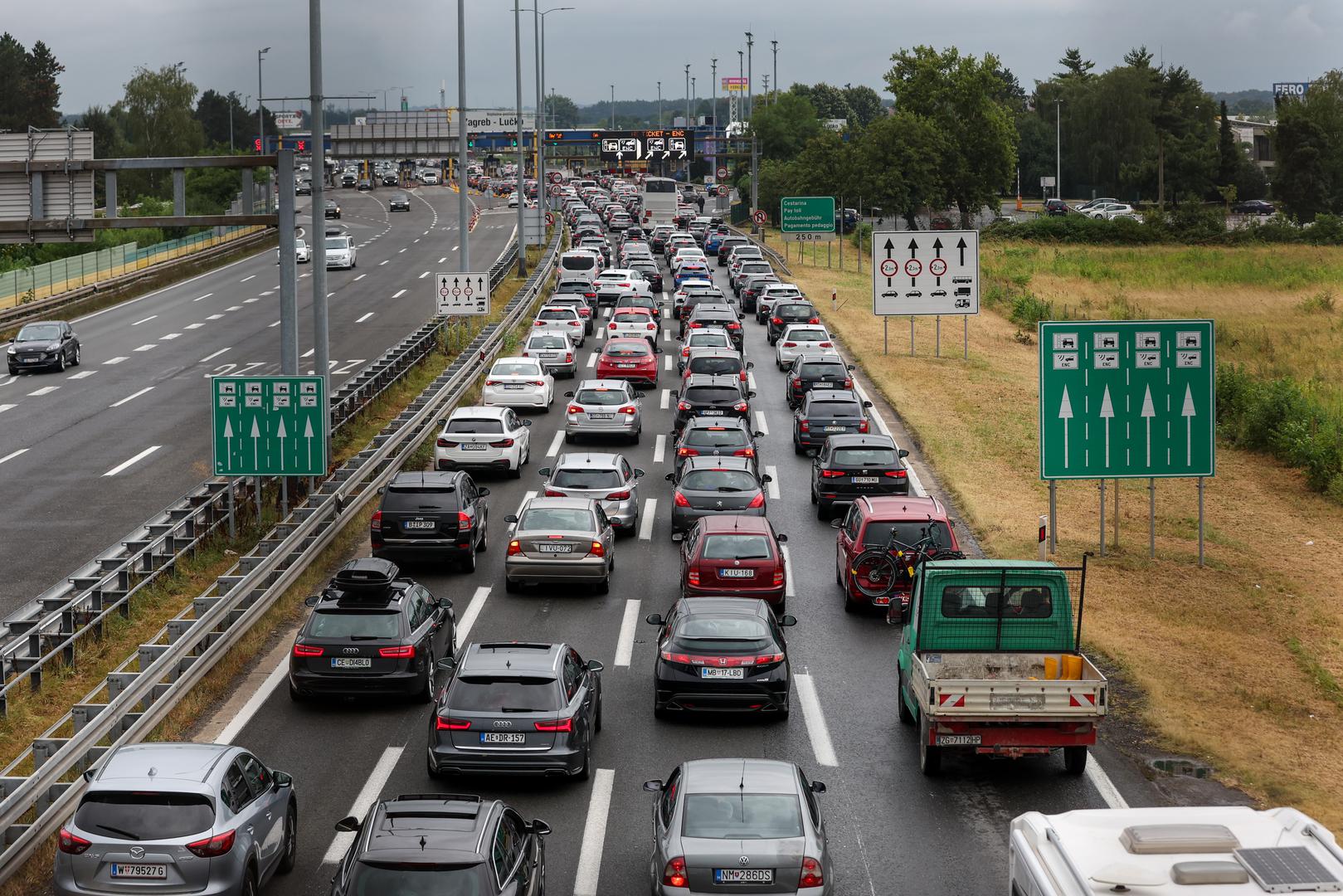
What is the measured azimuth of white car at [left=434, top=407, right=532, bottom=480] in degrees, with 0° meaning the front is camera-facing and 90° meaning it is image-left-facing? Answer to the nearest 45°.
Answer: approximately 180°

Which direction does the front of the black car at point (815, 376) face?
away from the camera

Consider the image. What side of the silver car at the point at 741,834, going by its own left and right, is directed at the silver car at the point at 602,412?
front

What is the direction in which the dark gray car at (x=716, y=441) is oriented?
away from the camera

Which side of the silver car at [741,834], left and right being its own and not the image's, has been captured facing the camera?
back

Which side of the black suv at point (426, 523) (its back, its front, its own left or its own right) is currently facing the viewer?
back

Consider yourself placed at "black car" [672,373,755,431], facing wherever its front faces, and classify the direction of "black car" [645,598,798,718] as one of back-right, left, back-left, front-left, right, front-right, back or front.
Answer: back

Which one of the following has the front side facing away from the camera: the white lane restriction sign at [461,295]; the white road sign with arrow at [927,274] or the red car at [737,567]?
the red car

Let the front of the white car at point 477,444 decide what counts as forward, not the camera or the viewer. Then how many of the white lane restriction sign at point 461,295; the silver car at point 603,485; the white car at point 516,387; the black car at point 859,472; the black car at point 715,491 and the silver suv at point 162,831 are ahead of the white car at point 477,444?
2

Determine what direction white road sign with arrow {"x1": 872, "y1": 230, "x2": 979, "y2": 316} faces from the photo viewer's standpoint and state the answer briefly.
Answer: facing the viewer

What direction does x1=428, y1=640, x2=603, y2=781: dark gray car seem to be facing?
away from the camera

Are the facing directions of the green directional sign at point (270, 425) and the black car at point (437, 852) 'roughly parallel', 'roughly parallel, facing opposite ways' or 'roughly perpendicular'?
roughly parallel, facing opposite ways

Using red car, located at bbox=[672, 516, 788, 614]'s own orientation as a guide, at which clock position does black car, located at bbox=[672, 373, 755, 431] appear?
The black car is roughly at 12 o'clock from the red car.

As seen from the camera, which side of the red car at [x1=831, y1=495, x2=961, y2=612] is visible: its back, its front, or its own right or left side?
back

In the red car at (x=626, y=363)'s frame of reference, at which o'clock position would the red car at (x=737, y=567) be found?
the red car at (x=737, y=567) is roughly at 6 o'clock from the red car at (x=626, y=363).

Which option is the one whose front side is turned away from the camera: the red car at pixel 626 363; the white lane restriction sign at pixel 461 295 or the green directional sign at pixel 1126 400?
the red car

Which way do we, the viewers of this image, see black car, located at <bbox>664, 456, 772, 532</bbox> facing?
facing away from the viewer

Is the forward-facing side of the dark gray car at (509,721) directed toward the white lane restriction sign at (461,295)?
yes

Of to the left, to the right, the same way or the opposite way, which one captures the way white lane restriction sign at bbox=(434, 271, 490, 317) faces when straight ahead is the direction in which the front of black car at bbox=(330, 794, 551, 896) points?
the opposite way

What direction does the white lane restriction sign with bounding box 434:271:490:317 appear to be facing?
toward the camera

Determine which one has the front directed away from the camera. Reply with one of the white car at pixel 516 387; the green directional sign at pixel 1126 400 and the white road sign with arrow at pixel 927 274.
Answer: the white car

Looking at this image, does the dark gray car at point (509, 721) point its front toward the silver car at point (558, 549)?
yes

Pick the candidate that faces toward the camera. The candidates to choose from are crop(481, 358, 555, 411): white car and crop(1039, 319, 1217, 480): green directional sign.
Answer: the green directional sign
